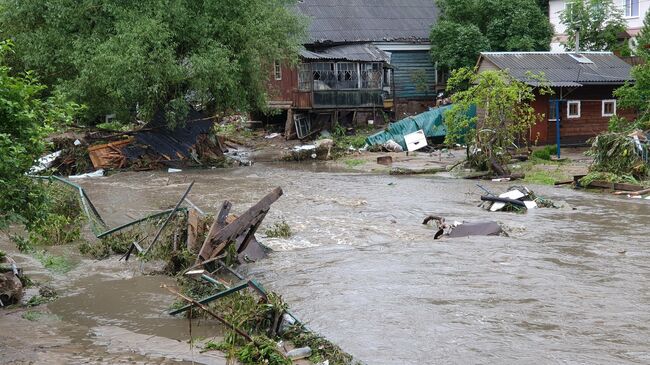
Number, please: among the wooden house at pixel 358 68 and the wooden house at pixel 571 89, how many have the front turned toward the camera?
2

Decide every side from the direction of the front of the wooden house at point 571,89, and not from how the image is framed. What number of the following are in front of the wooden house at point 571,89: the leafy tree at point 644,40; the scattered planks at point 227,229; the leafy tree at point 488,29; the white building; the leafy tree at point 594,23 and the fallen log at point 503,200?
2

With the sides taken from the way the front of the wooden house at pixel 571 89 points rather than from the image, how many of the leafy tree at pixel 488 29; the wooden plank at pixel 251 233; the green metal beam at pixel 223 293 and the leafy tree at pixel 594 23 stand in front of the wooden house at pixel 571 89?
2

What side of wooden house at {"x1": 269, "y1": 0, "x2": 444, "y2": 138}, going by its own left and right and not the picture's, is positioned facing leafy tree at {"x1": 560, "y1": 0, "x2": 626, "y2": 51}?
left

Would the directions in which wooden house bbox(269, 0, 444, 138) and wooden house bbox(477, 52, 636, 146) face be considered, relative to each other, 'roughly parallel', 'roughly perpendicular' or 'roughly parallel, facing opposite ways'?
roughly parallel

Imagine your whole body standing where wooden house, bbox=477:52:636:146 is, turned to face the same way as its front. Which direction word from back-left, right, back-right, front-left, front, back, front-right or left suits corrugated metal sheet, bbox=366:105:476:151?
right

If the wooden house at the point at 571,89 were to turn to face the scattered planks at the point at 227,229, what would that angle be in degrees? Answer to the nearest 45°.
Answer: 0° — it already faces it

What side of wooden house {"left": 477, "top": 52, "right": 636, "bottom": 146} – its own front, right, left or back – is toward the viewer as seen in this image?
front

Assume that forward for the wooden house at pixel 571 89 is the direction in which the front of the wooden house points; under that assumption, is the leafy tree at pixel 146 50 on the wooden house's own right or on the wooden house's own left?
on the wooden house's own right

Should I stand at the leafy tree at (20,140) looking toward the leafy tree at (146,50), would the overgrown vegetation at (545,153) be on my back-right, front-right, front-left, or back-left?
front-right

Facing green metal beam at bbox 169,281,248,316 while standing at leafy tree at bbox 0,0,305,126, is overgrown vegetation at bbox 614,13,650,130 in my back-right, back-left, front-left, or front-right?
front-left

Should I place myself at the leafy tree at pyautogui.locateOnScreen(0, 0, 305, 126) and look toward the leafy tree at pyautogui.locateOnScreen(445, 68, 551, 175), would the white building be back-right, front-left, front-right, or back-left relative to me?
front-left

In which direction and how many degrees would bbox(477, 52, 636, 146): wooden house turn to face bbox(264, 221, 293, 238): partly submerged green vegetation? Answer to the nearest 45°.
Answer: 0° — it already faces it

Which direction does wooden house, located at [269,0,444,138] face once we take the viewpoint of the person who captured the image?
facing the viewer

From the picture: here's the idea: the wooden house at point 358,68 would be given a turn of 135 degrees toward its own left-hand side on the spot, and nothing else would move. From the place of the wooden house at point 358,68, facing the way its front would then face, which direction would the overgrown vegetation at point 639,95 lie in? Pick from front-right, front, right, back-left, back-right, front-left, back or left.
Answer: right

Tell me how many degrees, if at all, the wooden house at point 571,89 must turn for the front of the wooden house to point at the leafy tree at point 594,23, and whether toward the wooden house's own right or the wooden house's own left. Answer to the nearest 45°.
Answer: approximately 180°
